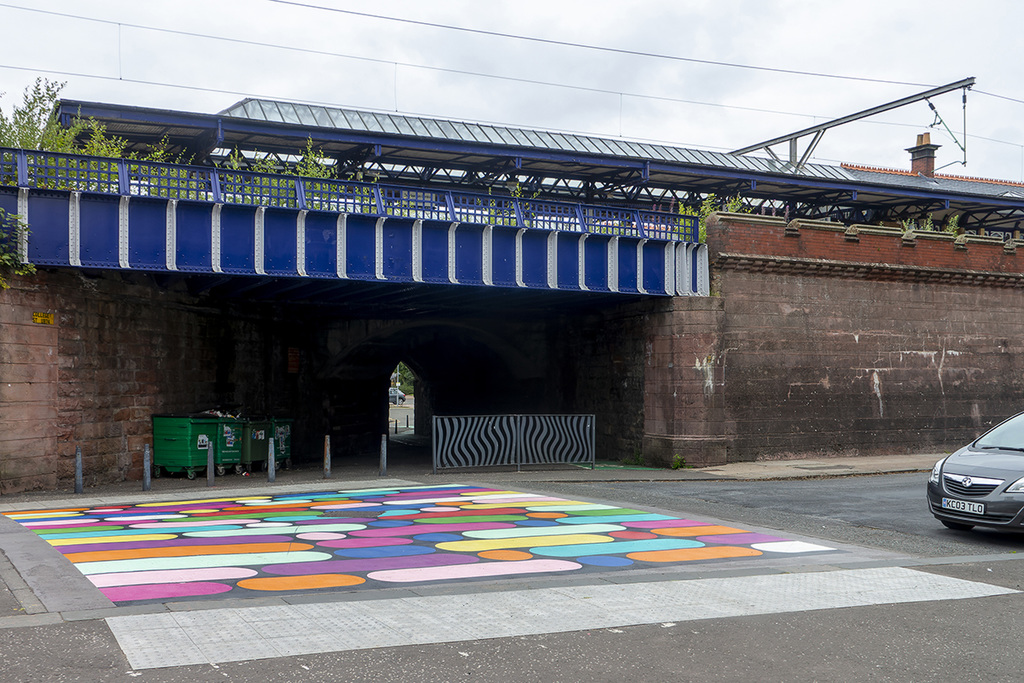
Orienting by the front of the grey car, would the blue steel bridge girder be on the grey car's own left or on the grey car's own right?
on the grey car's own right

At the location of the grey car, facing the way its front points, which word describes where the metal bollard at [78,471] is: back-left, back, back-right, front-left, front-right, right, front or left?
front-right

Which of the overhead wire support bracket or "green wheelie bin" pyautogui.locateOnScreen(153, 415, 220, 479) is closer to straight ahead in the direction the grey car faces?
the green wheelie bin

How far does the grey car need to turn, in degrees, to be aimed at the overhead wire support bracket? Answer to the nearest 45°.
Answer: approximately 135° to its right

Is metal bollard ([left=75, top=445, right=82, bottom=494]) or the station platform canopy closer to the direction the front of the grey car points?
the metal bollard

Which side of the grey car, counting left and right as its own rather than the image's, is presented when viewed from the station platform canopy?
right

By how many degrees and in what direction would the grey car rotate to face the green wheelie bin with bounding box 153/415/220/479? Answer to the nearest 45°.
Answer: approximately 45° to its right

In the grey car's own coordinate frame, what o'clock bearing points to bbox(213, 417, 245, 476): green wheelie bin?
The green wheelie bin is roughly at 2 o'clock from the grey car.

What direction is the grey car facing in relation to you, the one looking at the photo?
facing the viewer and to the left of the viewer
